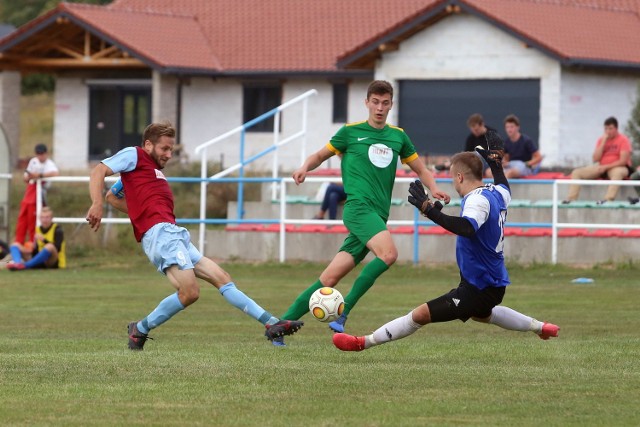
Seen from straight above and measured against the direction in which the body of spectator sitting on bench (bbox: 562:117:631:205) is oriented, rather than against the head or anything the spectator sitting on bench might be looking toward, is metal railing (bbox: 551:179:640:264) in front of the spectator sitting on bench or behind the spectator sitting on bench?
in front

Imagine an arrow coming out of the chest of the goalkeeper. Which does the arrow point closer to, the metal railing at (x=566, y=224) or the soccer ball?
the soccer ball

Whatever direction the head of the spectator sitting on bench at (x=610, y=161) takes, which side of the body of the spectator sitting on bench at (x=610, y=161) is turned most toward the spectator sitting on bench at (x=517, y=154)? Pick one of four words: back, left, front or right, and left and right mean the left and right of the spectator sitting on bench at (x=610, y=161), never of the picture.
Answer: right

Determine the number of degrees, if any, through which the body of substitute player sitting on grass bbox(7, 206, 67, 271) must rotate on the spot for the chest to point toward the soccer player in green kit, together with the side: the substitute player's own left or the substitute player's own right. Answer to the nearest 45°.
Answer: approximately 45° to the substitute player's own left

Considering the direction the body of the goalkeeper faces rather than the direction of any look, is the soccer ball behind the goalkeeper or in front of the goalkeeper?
in front

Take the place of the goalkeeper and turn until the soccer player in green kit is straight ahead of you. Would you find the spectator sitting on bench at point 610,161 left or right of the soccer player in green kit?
right

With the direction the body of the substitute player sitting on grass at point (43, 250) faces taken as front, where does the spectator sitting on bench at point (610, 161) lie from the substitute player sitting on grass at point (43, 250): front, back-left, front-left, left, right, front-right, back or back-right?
back-left

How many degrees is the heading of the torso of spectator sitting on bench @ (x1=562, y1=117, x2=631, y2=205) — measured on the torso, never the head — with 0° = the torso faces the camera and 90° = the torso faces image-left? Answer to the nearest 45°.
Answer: approximately 45°

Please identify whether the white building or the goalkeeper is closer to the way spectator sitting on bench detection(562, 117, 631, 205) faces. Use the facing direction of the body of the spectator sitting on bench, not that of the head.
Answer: the goalkeeper

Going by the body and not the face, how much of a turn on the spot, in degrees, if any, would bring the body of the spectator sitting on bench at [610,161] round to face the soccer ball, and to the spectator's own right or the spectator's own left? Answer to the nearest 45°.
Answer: approximately 45° to the spectator's own left

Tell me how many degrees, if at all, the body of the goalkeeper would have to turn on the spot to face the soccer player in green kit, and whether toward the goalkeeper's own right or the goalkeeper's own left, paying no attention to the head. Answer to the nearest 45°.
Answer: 0° — they already face them

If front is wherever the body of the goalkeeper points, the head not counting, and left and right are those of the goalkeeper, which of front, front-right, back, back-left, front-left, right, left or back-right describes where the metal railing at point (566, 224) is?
front-right

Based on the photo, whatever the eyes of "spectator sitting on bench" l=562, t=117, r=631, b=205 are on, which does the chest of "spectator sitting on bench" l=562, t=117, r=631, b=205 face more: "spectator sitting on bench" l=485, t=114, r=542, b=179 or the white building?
the spectator sitting on bench
